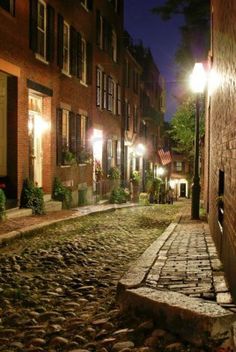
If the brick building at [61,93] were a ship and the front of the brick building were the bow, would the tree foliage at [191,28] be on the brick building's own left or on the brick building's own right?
on the brick building's own left

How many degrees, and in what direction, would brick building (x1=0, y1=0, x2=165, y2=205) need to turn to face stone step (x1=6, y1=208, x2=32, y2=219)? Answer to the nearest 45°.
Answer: approximately 45° to its right

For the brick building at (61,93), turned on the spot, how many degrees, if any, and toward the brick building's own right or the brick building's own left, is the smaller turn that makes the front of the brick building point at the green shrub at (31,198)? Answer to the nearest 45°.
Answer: approximately 45° to the brick building's own right

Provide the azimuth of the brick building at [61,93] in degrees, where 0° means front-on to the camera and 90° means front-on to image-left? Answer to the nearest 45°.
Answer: approximately 315°

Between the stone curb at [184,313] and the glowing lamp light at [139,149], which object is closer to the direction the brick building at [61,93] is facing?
the stone curb

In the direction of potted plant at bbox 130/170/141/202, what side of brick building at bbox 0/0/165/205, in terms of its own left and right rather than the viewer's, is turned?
left

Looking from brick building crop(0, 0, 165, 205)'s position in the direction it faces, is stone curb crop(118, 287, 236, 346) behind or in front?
in front
